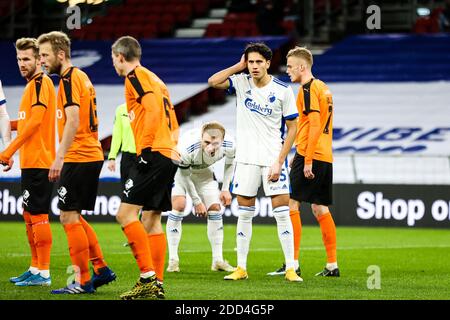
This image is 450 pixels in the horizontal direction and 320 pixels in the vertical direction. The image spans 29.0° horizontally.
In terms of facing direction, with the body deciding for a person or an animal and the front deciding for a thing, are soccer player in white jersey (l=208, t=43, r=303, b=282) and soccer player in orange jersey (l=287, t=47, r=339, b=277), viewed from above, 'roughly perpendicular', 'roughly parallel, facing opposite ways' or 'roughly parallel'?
roughly perpendicular

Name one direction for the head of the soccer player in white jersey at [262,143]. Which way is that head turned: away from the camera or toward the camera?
toward the camera

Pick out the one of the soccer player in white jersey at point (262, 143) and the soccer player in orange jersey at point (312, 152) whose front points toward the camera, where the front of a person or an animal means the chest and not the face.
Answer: the soccer player in white jersey

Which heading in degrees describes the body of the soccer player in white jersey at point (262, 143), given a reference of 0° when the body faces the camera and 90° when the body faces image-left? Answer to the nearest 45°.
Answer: approximately 0°

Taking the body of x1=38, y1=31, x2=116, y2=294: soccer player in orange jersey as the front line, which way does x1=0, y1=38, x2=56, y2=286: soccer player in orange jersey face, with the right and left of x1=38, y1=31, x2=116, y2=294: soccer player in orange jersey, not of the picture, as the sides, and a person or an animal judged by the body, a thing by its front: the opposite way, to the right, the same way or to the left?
the same way

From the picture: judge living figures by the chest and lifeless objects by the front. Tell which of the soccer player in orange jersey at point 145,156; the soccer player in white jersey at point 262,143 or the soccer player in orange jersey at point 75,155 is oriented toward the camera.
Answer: the soccer player in white jersey

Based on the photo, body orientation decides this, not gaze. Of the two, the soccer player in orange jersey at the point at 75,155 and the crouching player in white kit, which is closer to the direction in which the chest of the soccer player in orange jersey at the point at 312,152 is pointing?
the crouching player in white kit

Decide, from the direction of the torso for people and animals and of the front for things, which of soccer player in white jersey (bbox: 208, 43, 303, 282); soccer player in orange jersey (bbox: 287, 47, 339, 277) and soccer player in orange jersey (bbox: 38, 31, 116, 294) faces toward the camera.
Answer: the soccer player in white jersey

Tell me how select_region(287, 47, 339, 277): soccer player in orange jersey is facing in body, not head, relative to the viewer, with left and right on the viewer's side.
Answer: facing to the left of the viewer

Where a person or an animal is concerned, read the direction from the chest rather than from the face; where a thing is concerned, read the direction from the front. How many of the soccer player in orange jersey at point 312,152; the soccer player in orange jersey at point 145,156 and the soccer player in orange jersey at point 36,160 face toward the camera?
0

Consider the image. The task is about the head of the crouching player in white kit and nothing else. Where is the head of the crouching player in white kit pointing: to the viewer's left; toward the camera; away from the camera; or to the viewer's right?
toward the camera

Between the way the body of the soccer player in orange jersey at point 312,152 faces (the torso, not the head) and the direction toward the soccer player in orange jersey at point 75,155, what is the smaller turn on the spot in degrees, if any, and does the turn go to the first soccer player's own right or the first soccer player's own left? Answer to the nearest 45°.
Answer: approximately 45° to the first soccer player's own left
